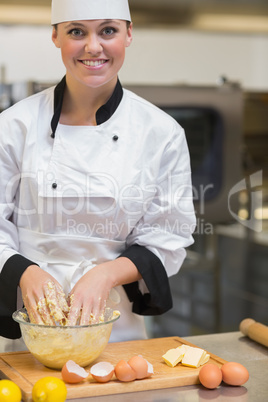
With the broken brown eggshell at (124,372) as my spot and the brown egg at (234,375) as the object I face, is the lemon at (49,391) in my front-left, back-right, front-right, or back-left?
back-right

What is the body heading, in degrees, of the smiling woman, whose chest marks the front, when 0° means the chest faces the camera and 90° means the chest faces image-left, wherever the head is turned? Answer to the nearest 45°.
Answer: approximately 0°

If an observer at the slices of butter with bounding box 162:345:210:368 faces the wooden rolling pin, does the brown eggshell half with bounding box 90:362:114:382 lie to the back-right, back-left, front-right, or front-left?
back-left

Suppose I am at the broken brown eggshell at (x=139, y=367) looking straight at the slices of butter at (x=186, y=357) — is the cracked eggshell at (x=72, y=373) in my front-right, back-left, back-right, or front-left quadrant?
back-left
